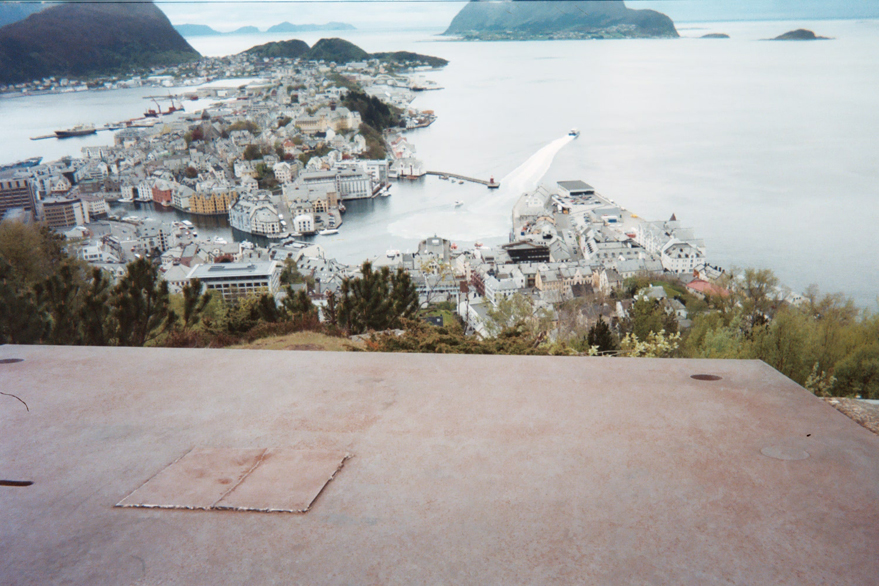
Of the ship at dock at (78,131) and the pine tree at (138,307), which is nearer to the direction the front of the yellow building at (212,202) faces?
the pine tree

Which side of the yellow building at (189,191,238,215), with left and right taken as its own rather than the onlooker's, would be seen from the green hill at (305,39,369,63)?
back

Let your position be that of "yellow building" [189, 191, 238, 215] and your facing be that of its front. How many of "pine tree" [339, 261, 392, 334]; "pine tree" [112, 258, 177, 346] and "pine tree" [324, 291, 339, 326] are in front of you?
3

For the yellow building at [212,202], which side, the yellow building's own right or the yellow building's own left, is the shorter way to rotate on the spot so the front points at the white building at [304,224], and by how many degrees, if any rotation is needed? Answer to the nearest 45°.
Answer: approximately 45° to the yellow building's own left

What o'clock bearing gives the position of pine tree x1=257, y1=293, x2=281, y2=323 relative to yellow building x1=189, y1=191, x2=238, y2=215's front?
The pine tree is roughly at 12 o'clock from the yellow building.

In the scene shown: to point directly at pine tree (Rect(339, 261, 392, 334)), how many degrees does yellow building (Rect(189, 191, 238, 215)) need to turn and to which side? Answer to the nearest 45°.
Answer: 0° — it already faces it

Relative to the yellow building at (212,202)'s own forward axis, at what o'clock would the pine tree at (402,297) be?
The pine tree is roughly at 12 o'clock from the yellow building.

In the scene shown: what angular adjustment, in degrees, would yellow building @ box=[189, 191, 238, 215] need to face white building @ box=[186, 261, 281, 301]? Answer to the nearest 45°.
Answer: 0° — it already faces it

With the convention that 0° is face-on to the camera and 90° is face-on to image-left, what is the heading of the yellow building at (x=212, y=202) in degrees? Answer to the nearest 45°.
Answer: approximately 0°

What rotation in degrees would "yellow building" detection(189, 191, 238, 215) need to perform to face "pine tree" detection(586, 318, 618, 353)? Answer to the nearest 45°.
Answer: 0° — it already faces it

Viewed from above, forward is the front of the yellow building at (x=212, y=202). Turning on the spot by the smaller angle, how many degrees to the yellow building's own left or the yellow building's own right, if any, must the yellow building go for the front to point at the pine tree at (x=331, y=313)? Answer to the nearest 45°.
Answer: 0° — it already faces it

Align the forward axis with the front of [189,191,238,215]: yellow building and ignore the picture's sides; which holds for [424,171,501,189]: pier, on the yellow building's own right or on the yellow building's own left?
on the yellow building's own left

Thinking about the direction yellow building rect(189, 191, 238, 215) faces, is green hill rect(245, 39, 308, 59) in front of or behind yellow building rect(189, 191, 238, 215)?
behind

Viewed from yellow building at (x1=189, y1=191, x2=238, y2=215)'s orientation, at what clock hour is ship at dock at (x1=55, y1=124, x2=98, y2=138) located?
The ship at dock is roughly at 5 o'clock from the yellow building.

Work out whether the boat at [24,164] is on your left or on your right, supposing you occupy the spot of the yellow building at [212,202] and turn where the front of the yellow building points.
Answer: on your right

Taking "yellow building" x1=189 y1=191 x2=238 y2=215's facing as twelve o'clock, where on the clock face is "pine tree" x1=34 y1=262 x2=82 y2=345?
The pine tree is roughly at 12 o'clock from the yellow building.
